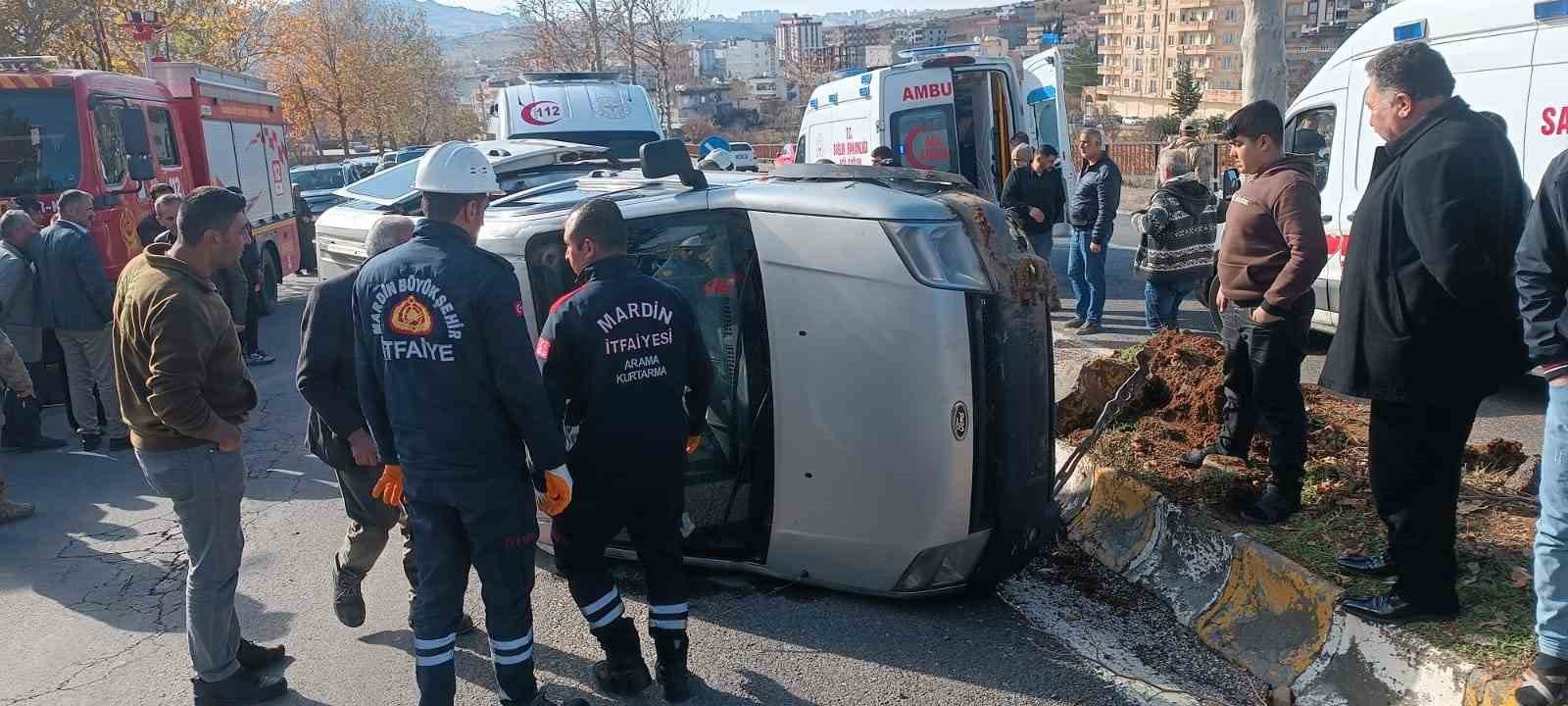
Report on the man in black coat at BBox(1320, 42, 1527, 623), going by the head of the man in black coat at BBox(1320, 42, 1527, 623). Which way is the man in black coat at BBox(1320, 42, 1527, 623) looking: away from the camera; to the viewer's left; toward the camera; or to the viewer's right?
to the viewer's left

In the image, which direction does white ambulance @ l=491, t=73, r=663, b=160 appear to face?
toward the camera

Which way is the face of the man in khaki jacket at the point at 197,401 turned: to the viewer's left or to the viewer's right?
to the viewer's right

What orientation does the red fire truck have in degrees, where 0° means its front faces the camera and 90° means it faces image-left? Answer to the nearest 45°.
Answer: approximately 45°

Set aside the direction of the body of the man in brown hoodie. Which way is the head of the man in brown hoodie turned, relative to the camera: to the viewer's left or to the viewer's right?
to the viewer's left

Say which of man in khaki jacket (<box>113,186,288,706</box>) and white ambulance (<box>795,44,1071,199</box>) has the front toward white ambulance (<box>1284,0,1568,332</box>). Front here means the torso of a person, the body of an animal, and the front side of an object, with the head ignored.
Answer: the man in khaki jacket

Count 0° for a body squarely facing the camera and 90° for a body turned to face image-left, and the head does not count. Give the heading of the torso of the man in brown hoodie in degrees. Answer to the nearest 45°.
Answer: approximately 45°

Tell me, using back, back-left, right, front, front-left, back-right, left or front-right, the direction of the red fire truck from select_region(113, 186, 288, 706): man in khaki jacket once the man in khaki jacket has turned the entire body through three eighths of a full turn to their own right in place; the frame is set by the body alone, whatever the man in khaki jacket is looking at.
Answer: back-right

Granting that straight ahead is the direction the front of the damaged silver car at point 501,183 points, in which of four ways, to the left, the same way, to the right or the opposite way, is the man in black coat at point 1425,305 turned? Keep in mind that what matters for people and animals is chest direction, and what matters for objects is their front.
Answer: to the right

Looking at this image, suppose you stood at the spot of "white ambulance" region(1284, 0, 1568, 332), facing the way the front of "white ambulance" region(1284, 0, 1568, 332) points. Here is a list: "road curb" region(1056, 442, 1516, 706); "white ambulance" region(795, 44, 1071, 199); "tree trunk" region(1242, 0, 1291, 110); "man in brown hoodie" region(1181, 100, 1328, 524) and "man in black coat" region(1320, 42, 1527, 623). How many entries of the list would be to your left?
3

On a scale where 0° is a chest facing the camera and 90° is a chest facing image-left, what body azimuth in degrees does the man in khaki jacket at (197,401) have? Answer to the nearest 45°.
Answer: approximately 270°

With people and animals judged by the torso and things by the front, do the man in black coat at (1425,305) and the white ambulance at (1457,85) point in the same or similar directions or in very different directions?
same or similar directions

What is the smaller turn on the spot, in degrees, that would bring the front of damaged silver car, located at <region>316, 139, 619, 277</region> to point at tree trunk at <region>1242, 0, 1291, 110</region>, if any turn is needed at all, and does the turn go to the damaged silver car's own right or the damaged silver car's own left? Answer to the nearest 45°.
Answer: approximately 180°

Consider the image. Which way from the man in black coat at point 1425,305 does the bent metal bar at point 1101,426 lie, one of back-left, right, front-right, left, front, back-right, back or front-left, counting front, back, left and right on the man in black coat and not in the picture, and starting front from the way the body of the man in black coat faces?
front-right

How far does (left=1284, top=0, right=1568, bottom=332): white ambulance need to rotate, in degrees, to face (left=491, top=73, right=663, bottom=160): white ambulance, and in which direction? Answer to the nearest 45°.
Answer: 0° — it already faces it
